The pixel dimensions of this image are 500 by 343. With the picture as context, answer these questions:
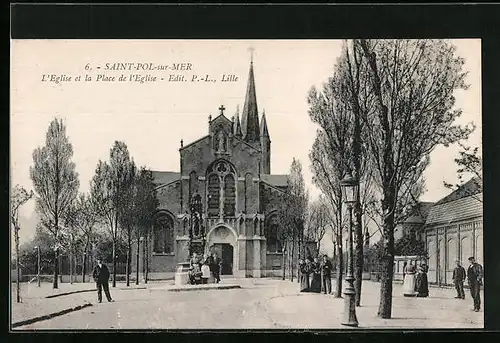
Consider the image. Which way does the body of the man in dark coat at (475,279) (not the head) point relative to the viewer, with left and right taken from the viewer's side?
facing the viewer and to the left of the viewer

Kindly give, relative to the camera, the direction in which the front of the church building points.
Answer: facing the viewer

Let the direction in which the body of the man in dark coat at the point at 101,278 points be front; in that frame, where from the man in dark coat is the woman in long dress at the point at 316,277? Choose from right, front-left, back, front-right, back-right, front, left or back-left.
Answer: left

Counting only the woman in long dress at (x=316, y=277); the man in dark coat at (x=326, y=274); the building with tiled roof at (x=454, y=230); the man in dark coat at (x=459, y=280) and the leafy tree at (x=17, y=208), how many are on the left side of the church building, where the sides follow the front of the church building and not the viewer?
4

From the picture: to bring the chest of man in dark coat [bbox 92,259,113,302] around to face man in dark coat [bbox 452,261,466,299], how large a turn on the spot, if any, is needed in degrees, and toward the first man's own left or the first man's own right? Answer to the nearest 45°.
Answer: approximately 90° to the first man's own left

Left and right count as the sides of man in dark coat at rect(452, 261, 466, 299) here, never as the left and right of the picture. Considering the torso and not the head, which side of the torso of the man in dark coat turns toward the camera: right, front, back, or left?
front

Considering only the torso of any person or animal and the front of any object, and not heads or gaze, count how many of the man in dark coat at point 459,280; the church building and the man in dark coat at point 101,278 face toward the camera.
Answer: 3

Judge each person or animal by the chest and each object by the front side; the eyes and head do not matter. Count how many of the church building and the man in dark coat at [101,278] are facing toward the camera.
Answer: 2

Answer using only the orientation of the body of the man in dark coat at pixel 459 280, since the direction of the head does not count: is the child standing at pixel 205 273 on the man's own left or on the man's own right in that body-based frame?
on the man's own right

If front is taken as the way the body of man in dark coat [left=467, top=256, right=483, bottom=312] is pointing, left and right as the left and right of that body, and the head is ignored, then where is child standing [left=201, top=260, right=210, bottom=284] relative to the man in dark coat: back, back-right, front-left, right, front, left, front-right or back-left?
front-right

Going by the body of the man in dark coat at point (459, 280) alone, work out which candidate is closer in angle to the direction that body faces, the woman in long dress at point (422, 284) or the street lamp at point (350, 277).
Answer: the street lamp
